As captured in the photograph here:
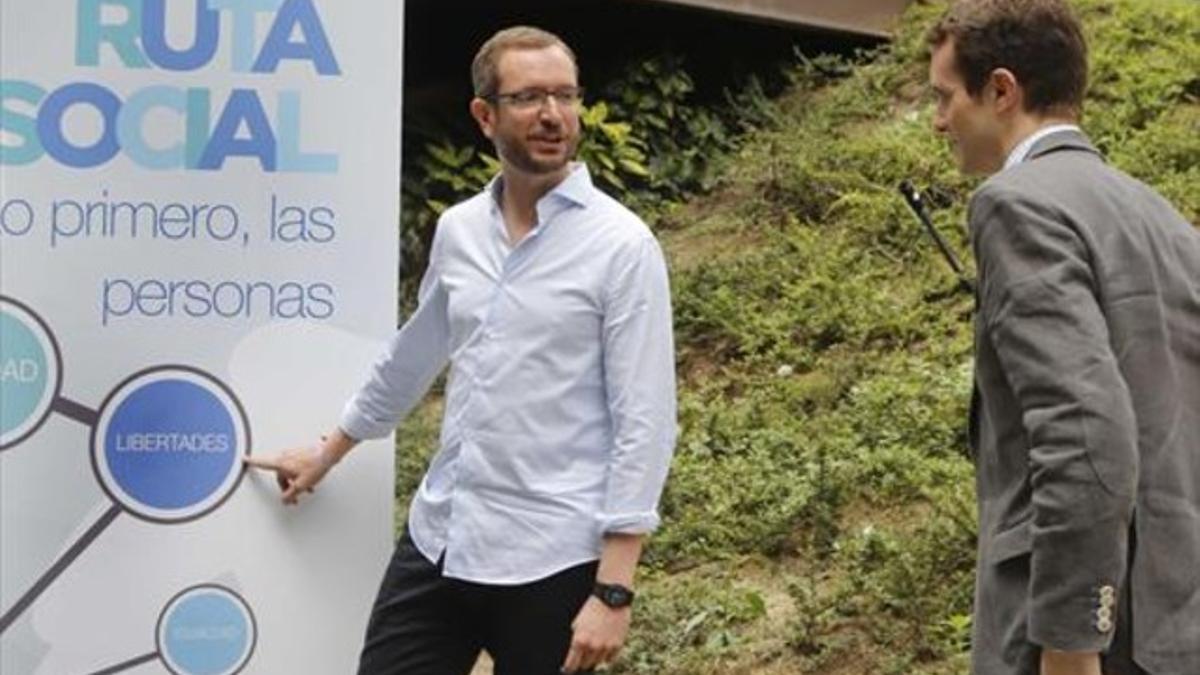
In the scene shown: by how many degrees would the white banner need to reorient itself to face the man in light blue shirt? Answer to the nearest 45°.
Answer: approximately 45° to its left

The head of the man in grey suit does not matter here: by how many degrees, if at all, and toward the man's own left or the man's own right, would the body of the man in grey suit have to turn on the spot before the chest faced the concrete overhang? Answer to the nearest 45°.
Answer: approximately 45° to the man's own right

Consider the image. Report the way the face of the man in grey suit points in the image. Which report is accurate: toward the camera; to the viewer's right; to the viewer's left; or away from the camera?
to the viewer's left

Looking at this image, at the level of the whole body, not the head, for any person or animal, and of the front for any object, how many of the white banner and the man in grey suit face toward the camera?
1

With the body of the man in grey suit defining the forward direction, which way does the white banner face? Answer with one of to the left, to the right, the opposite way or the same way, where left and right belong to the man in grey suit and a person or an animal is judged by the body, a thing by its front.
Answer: the opposite way

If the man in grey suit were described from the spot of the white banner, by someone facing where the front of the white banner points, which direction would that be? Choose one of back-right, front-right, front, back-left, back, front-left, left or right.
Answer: front-left

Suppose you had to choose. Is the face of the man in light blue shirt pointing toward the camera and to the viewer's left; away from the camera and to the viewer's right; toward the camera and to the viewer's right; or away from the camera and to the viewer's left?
toward the camera and to the viewer's right

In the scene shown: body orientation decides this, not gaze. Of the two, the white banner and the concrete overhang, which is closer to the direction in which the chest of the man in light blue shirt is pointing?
the white banner

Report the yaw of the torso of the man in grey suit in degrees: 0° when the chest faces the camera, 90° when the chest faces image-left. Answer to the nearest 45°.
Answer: approximately 135°

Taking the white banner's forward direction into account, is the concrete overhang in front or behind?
behind

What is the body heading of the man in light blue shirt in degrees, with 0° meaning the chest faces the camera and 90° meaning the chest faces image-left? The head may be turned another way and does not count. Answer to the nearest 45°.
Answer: approximately 45°

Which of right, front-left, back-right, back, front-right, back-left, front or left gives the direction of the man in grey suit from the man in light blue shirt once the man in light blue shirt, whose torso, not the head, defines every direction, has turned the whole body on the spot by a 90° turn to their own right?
back

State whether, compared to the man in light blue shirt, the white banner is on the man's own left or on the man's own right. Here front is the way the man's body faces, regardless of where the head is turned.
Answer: on the man's own right

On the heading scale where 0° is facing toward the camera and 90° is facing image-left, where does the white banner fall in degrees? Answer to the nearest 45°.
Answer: approximately 0°

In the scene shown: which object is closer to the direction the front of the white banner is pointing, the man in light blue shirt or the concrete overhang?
the man in light blue shirt
